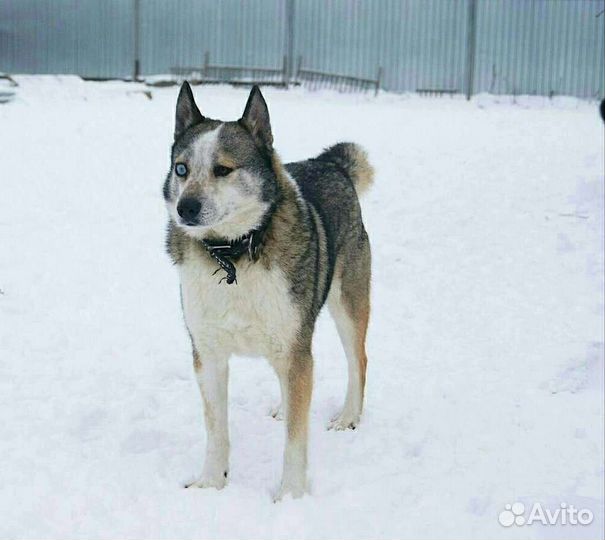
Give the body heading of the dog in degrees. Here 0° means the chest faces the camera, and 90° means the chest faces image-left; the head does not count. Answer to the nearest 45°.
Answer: approximately 45°
